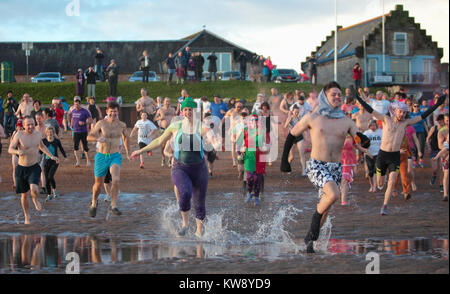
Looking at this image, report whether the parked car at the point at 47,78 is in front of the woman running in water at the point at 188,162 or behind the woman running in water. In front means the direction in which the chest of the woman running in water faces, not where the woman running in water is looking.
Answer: behind

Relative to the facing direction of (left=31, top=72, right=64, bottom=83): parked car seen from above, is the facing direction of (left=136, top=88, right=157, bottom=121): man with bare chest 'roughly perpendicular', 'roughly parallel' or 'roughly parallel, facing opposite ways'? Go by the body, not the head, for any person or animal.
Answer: roughly perpendicular

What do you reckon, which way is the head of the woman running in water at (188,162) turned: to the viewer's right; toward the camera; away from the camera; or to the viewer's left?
toward the camera

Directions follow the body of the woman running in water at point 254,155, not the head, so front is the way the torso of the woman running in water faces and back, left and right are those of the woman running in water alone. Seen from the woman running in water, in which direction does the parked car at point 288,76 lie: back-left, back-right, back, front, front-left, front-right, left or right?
back

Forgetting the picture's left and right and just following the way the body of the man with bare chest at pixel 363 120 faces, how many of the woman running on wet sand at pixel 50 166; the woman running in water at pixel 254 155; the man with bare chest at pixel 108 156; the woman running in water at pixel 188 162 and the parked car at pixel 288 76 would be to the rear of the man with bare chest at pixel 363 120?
1

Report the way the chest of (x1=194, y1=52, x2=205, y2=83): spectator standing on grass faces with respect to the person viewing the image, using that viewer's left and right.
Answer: facing the viewer

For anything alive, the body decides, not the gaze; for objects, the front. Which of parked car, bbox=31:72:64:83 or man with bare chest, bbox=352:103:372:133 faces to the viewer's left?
the parked car

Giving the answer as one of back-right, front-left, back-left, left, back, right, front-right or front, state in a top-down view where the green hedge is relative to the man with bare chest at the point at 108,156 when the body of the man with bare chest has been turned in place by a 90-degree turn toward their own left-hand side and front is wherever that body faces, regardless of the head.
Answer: left

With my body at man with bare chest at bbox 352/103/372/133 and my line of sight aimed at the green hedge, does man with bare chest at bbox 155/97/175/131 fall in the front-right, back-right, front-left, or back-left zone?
front-left

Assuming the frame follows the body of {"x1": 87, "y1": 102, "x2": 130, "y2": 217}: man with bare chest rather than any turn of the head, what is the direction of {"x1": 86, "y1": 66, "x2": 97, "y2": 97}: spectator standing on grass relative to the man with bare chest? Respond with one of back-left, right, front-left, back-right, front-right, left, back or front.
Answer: back

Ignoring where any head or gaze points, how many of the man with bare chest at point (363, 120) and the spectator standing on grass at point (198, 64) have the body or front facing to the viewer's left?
0

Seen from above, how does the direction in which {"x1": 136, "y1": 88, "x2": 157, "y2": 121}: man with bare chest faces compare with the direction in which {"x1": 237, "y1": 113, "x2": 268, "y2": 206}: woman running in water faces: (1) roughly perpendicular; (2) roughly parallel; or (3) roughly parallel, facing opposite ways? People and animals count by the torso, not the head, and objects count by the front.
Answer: roughly parallel

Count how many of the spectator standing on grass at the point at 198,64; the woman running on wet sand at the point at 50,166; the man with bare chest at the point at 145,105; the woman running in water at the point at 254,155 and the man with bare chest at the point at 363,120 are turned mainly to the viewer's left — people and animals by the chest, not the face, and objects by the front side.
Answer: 0

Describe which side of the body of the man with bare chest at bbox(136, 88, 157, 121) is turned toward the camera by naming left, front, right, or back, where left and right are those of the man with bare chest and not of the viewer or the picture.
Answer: front

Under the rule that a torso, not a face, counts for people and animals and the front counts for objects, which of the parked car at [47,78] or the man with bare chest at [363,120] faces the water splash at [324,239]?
the man with bare chest
